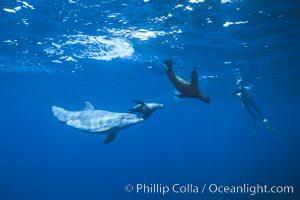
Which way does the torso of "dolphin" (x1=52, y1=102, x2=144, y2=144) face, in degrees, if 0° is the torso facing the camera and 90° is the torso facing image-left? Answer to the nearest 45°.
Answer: approximately 270°
